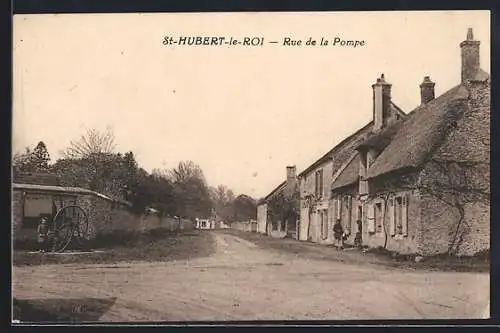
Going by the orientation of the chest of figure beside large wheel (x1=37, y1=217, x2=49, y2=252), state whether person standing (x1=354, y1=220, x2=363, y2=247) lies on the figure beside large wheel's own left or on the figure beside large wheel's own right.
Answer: on the figure beside large wheel's own left

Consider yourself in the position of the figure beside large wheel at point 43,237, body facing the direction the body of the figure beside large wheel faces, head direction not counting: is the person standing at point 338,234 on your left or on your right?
on your left

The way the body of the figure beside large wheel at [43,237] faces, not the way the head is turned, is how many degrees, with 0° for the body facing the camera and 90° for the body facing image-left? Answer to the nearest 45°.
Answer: approximately 0°
